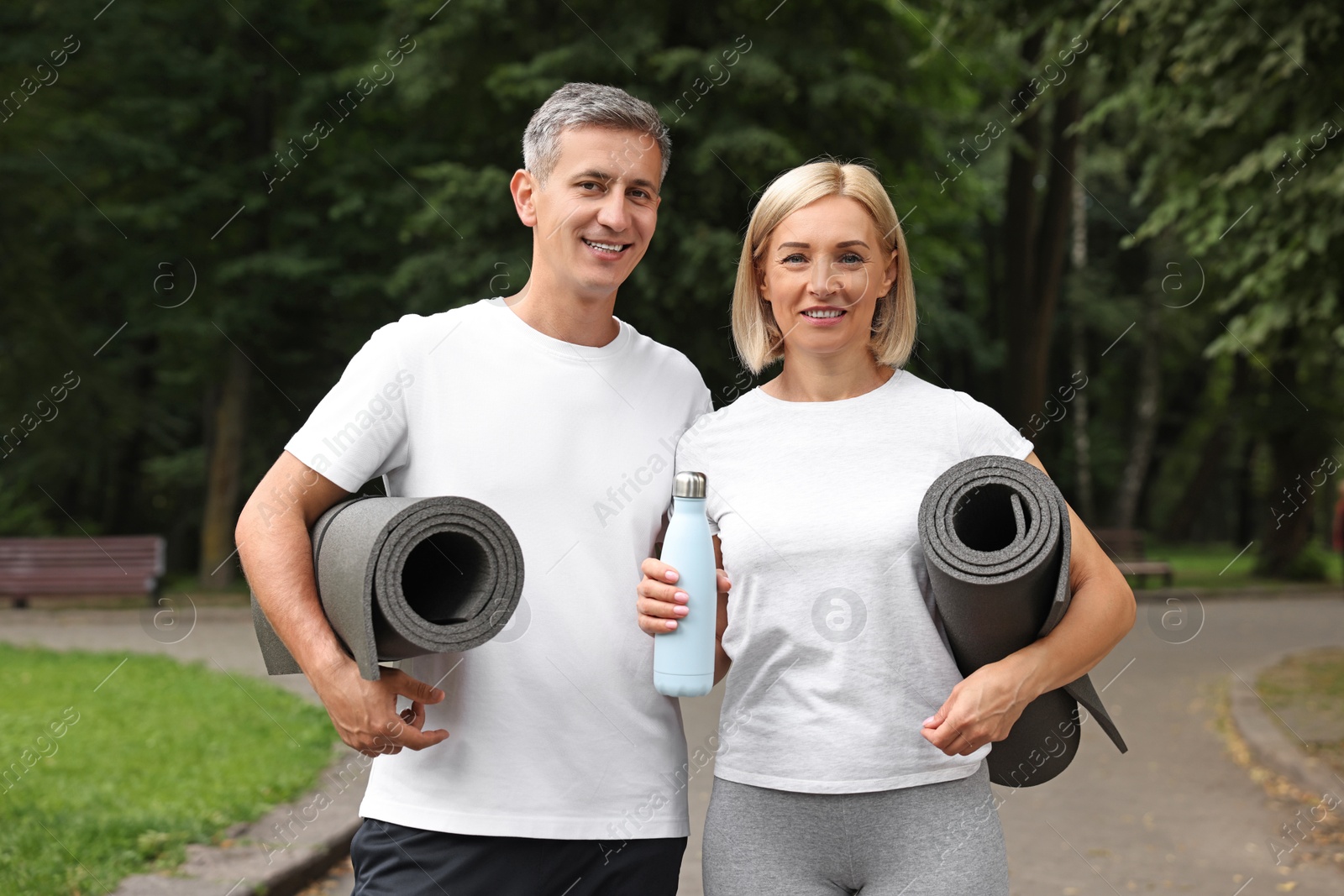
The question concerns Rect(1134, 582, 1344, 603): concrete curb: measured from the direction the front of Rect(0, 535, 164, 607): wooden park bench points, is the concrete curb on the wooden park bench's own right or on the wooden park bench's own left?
on the wooden park bench's own left

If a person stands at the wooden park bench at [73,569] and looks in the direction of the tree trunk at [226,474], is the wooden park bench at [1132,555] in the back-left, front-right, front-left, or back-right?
front-right

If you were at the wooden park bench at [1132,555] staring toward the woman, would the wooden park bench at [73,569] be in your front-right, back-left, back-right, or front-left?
front-right

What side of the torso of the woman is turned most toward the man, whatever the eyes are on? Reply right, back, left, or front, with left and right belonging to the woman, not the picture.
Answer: right

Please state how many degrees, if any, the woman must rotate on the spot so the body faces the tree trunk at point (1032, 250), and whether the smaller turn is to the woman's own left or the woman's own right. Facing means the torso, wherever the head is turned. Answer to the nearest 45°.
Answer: approximately 180°

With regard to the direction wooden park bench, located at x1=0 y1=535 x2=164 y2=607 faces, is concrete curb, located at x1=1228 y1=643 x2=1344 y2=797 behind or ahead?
ahead

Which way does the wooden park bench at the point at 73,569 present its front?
toward the camera

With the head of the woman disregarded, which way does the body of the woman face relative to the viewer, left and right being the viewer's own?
facing the viewer

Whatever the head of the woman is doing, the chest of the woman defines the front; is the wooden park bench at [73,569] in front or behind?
behind

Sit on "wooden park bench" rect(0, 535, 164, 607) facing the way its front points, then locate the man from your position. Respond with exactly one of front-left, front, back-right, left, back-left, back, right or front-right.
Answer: front

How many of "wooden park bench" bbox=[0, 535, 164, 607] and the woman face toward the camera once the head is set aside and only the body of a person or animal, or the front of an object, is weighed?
2

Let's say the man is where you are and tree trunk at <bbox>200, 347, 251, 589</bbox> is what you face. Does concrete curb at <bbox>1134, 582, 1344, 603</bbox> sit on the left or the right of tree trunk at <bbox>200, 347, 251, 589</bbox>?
right
